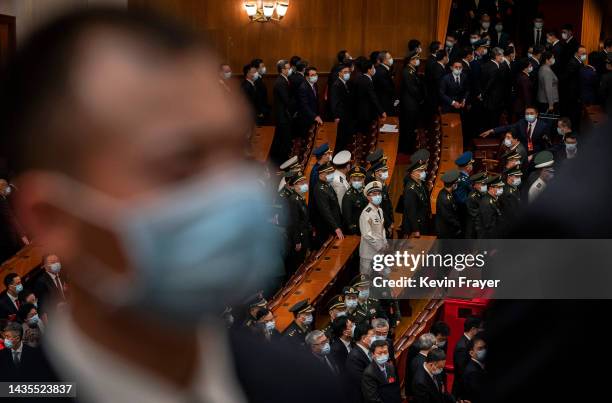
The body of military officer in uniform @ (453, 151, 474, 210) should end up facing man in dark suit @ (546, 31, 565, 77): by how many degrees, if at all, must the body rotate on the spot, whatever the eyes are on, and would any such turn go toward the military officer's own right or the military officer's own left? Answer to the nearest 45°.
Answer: approximately 90° to the military officer's own left

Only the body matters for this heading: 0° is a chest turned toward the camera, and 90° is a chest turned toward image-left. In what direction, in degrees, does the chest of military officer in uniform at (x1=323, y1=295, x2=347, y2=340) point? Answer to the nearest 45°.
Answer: approximately 315°

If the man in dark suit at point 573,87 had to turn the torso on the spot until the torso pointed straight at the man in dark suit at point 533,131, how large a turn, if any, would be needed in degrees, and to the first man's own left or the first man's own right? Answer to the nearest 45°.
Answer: approximately 90° to the first man's own right

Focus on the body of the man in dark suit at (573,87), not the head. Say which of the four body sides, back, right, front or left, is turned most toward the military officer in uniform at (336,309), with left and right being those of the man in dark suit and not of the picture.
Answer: right
